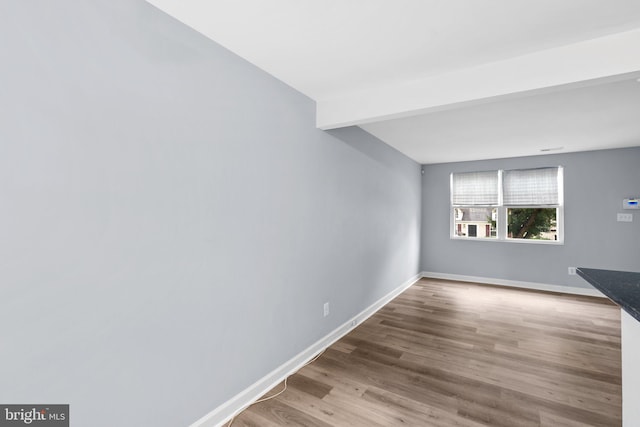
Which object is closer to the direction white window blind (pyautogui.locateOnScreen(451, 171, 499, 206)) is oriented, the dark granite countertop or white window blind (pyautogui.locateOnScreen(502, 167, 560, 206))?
the dark granite countertop

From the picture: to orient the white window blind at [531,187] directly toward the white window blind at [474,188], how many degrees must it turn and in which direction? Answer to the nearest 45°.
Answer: approximately 90° to its right

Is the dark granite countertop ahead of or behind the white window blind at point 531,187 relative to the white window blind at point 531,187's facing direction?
ahead

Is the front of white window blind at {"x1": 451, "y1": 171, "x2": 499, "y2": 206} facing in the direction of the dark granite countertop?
yes

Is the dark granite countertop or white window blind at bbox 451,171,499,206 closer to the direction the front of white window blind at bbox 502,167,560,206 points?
the dark granite countertop

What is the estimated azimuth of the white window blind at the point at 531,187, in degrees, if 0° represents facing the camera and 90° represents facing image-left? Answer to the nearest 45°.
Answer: approximately 0°

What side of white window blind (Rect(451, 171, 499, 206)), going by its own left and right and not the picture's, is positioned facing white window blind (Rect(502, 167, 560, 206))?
left

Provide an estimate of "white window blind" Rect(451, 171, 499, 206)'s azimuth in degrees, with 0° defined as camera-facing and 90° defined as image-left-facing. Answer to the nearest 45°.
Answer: approximately 0°
